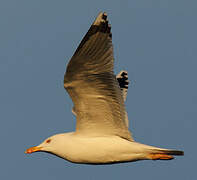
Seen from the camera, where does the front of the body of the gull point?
to the viewer's left
